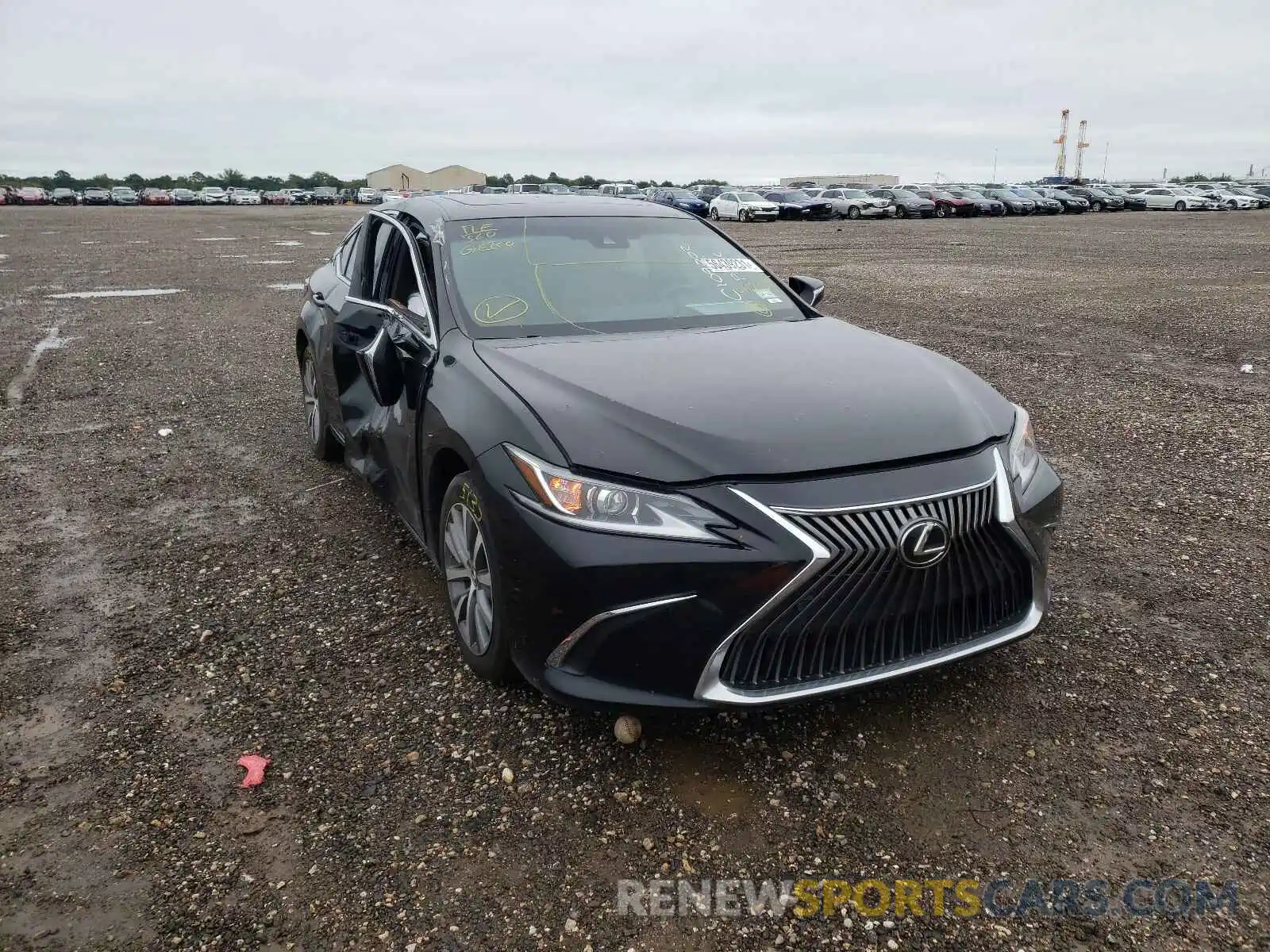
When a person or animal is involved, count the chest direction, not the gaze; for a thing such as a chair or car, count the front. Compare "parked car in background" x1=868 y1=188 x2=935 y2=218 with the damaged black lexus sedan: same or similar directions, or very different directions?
same or similar directions

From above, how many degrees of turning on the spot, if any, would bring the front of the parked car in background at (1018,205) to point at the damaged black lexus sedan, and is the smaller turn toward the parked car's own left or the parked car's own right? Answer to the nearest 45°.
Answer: approximately 45° to the parked car's own right

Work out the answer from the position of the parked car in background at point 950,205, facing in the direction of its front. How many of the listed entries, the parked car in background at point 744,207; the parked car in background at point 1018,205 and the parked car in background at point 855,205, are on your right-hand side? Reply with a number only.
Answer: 2

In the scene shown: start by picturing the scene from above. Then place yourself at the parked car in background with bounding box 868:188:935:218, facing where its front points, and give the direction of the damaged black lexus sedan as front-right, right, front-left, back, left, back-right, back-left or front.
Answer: front-right

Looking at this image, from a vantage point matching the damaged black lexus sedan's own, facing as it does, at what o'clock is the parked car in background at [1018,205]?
The parked car in background is roughly at 8 o'clock from the damaged black lexus sedan.

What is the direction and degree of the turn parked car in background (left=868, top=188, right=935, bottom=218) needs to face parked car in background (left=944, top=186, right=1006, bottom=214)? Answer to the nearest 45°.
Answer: approximately 90° to its left

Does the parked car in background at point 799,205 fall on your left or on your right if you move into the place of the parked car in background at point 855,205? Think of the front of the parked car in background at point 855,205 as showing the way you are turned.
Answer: on your right

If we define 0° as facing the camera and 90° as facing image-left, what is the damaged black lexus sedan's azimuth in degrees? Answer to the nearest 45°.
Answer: approximately 315°

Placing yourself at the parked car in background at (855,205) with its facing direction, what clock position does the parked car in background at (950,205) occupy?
the parked car in background at (950,205) is roughly at 9 o'clock from the parked car in background at (855,205).

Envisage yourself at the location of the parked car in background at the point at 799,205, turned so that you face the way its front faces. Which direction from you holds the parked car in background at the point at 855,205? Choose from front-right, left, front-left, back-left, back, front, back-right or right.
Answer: left

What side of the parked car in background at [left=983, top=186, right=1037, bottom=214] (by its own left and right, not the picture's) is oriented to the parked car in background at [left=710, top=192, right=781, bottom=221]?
right

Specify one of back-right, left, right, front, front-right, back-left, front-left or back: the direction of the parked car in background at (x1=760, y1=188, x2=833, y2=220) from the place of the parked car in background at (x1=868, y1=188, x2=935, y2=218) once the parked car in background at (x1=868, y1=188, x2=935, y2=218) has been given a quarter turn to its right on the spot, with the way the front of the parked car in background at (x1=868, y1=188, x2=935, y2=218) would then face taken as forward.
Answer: front

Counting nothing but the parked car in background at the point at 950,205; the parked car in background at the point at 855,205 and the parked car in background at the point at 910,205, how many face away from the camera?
0

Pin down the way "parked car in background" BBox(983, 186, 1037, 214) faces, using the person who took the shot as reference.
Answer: facing the viewer and to the right of the viewer

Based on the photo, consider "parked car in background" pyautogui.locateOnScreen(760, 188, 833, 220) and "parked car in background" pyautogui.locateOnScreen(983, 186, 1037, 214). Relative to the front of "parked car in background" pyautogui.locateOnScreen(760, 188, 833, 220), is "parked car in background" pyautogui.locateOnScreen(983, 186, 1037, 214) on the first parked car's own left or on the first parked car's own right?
on the first parked car's own left

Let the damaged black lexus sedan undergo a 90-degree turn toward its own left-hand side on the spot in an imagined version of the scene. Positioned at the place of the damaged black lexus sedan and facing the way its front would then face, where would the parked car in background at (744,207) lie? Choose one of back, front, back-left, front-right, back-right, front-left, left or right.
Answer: front-left

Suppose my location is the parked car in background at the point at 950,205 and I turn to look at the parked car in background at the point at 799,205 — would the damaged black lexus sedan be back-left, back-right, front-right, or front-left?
front-left
